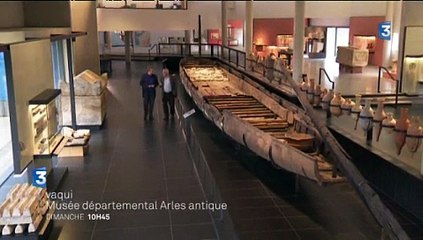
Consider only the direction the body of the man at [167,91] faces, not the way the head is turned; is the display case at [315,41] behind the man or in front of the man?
behind

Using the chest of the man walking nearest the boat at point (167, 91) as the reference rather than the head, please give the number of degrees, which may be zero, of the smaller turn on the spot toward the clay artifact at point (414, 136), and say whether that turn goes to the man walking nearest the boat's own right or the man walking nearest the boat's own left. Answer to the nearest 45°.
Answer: approximately 45° to the man walking nearest the boat's own left

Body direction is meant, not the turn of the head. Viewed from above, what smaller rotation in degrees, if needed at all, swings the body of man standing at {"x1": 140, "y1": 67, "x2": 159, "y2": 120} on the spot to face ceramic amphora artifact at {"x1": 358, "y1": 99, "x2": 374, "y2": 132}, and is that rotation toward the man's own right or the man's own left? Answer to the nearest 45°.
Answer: approximately 45° to the man's own left

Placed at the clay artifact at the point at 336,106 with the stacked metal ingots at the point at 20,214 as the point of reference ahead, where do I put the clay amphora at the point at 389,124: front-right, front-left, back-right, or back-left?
front-left

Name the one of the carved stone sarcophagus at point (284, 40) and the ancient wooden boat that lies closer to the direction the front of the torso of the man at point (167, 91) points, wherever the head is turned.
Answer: the ancient wooden boat

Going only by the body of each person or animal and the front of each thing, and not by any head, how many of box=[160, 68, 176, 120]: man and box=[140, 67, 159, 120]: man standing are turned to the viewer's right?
0

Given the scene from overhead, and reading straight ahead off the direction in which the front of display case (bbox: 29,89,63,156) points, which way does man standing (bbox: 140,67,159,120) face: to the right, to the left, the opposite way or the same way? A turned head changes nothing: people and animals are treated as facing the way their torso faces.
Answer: to the right

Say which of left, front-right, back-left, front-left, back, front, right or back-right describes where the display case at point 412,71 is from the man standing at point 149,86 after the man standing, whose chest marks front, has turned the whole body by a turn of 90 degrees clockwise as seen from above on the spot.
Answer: back

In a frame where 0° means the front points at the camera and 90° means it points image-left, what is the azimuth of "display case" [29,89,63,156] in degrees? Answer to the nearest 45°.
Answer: approximately 270°

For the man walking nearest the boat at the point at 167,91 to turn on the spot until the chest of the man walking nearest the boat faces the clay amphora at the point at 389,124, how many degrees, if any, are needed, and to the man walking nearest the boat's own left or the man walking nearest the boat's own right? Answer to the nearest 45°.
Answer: approximately 45° to the man walking nearest the boat's own left

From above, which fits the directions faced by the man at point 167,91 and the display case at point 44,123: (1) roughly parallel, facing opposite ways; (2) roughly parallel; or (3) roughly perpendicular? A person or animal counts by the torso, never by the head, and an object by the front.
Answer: roughly perpendicular

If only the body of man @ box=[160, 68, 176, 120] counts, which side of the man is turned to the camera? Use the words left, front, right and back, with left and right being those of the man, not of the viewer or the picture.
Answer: front

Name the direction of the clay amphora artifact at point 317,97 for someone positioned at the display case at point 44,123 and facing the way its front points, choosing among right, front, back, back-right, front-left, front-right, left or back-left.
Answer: front
